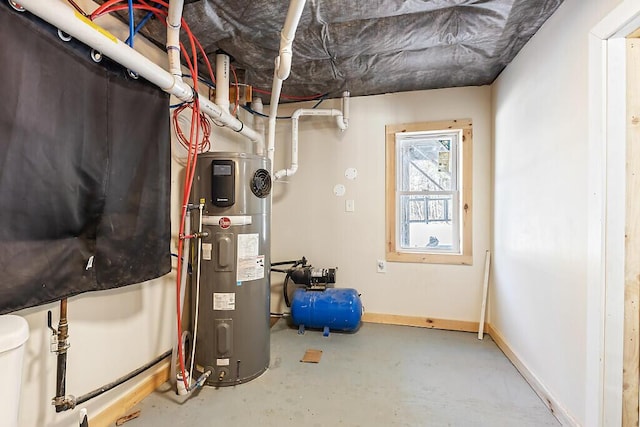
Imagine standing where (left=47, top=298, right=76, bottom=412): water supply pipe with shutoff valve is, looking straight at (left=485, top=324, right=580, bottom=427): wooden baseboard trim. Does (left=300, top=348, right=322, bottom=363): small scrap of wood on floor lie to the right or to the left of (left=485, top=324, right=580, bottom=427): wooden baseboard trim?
left

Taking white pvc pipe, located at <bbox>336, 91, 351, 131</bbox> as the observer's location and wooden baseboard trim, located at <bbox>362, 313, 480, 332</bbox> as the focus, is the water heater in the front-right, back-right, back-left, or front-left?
back-right

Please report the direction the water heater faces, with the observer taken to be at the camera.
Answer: facing the viewer

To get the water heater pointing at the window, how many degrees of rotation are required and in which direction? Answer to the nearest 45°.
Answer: approximately 90° to its left

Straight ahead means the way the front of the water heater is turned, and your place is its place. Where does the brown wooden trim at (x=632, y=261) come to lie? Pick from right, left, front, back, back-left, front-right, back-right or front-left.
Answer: front-left

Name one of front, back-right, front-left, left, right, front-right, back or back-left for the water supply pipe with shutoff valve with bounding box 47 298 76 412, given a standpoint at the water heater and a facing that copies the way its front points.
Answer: front-right
